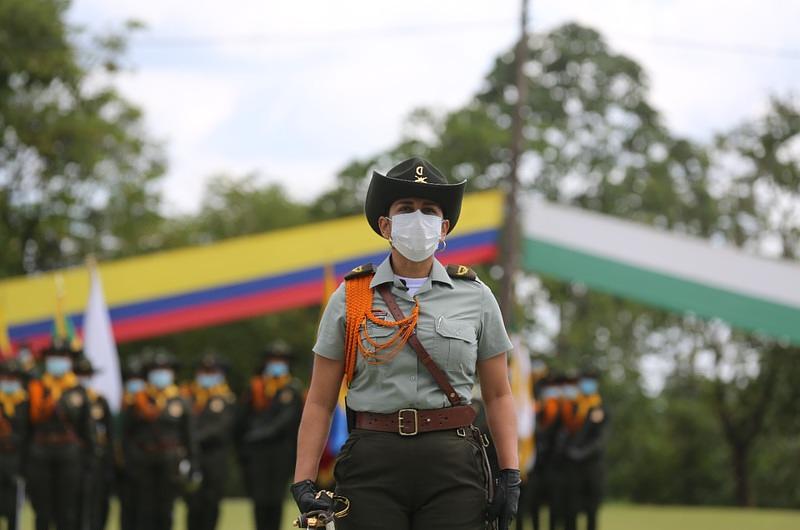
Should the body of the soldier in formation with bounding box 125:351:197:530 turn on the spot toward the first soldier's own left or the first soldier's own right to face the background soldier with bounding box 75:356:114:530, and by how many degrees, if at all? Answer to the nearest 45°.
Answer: approximately 90° to the first soldier's own right

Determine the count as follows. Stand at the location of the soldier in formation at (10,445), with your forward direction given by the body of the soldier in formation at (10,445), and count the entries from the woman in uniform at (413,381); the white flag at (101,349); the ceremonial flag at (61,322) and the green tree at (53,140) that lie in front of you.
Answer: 1

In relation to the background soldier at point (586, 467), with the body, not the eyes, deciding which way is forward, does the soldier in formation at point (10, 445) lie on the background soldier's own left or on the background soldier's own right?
on the background soldier's own right

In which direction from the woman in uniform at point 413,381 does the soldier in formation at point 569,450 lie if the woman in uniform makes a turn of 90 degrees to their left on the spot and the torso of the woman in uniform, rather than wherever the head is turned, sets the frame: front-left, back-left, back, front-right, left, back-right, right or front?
left

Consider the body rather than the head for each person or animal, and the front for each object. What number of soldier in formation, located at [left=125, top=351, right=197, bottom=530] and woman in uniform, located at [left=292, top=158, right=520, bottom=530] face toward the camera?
2

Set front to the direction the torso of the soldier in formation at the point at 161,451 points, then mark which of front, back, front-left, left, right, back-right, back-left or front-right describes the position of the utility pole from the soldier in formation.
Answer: back-left

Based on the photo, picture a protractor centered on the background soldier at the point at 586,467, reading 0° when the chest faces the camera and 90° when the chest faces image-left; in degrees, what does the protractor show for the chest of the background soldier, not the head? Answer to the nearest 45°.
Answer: approximately 0°

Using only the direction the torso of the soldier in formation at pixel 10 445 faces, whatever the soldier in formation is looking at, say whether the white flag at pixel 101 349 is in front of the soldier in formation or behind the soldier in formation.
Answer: behind

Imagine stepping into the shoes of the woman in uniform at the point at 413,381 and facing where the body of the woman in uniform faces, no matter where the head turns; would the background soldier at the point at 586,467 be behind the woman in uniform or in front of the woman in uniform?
behind

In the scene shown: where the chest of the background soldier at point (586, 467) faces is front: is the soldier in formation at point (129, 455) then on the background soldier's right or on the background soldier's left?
on the background soldier's right
